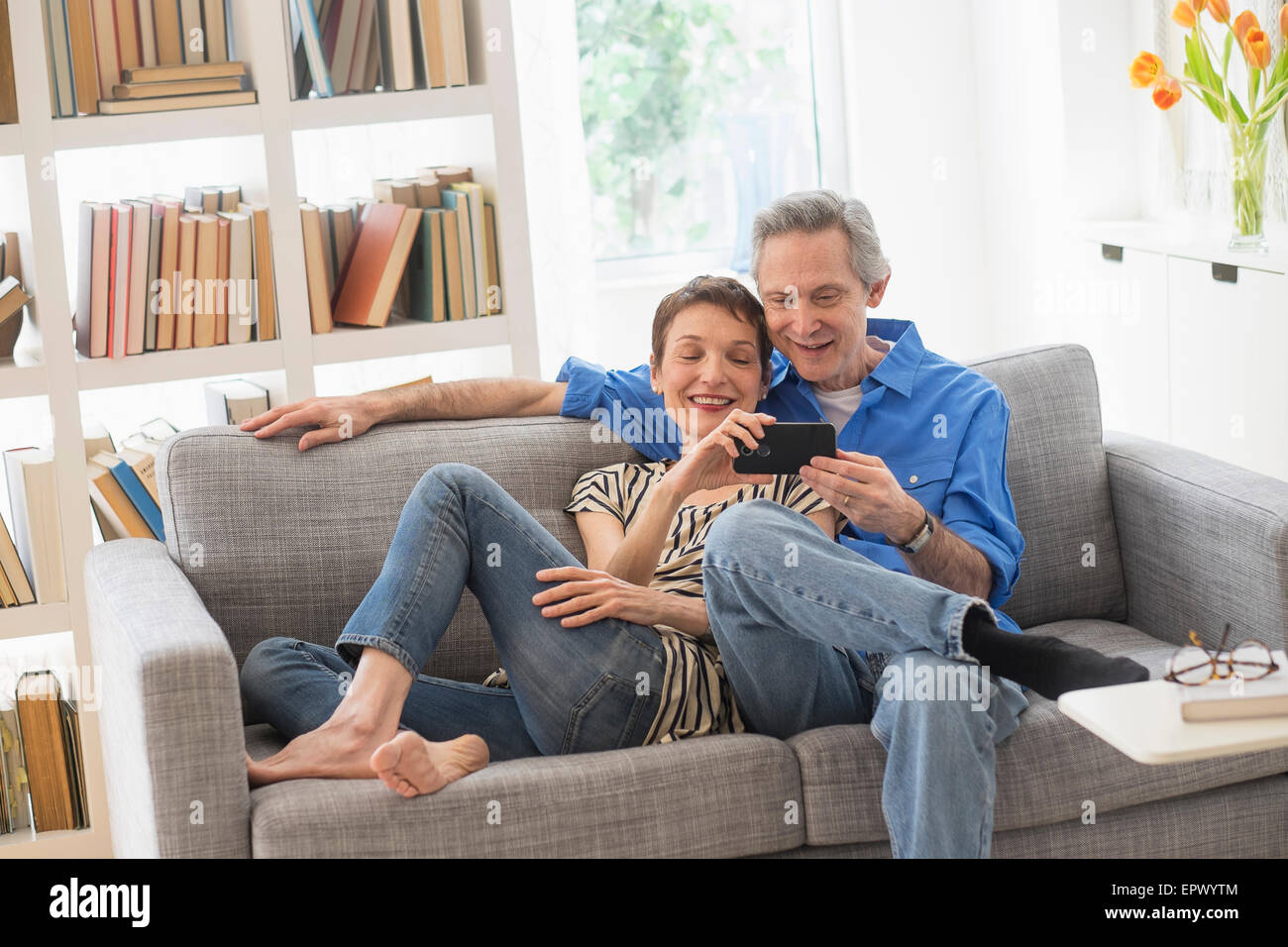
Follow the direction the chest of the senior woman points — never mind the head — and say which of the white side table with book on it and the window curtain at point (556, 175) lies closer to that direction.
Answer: the white side table with book on it

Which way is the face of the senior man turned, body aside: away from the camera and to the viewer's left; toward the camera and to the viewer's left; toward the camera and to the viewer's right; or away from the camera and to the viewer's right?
toward the camera and to the viewer's left

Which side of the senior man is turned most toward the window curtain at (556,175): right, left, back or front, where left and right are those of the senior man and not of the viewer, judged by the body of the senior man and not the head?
back

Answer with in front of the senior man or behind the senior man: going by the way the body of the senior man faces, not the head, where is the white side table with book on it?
in front

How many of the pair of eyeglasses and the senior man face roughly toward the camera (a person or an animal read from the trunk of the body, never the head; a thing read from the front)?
2

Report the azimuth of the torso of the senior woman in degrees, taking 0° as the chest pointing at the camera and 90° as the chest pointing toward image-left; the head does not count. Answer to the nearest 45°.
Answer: approximately 45°

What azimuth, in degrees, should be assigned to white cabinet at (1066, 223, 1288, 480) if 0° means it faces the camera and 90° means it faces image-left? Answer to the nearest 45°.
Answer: approximately 45°

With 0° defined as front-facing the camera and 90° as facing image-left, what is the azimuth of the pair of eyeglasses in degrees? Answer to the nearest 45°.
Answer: approximately 0°

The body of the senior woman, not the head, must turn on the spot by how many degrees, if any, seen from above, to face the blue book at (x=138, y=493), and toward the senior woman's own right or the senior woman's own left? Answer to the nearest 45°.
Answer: approximately 90° to the senior woman's own right

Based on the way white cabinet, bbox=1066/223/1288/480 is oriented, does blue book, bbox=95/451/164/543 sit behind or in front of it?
in front

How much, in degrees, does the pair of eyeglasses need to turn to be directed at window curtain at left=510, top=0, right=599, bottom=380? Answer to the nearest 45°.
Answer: approximately 135° to its right
